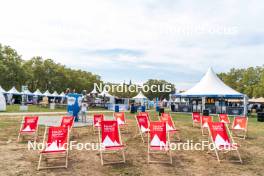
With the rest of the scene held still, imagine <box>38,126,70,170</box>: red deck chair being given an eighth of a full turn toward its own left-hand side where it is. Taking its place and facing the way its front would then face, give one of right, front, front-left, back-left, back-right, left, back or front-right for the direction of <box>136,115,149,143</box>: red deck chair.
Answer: left

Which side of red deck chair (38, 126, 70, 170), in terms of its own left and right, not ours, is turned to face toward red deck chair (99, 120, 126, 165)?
left

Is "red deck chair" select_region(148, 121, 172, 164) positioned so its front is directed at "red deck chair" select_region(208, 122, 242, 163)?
no

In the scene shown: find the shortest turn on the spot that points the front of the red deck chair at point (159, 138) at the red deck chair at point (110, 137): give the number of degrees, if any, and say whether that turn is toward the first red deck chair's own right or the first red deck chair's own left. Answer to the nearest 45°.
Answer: approximately 90° to the first red deck chair's own right

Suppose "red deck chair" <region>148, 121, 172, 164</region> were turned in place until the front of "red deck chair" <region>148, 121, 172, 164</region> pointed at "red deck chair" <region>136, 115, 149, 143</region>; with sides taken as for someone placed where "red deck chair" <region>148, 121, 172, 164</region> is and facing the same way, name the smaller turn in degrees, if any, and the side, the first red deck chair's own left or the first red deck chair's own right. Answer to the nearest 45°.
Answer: approximately 180°

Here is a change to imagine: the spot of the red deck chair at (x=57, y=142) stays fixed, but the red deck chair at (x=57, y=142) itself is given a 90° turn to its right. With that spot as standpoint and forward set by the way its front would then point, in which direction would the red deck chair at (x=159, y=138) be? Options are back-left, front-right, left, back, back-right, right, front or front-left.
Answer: back

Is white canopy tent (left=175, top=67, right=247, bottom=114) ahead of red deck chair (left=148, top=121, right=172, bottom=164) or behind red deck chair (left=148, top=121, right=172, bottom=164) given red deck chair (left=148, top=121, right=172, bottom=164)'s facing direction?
behind

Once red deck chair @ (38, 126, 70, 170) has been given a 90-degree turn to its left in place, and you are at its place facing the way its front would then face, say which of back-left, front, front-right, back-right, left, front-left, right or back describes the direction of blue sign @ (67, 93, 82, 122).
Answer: left

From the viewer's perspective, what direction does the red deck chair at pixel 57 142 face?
toward the camera

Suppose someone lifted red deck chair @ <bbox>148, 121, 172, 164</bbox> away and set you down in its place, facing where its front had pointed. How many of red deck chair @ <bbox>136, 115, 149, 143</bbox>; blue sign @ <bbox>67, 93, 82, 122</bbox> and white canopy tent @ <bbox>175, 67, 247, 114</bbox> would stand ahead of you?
0

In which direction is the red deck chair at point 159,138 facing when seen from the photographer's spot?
facing the viewer

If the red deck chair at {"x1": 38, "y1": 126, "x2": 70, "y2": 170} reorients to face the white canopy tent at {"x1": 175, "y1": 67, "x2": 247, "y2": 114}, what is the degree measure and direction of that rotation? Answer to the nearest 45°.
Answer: approximately 135° to its left
